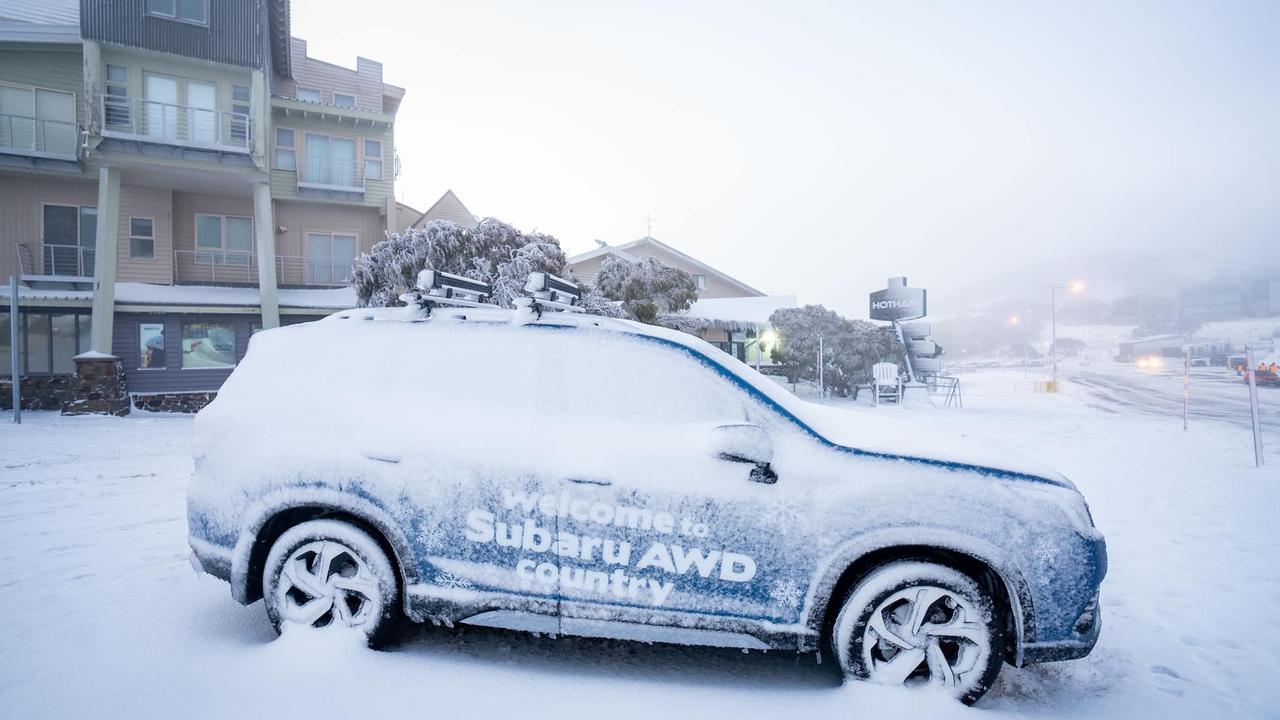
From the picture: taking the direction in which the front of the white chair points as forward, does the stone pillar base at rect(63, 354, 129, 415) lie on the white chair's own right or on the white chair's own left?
on the white chair's own right

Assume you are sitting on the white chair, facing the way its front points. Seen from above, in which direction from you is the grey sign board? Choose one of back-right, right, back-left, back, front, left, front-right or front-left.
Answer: back

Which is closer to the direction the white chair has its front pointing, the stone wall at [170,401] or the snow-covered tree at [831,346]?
the stone wall

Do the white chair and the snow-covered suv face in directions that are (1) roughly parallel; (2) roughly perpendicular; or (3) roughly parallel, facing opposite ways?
roughly perpendicular

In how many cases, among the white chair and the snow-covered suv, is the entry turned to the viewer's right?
1

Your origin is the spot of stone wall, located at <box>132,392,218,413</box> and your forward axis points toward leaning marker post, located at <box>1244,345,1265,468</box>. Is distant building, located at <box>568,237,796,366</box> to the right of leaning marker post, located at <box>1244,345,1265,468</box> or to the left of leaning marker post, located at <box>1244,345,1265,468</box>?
left

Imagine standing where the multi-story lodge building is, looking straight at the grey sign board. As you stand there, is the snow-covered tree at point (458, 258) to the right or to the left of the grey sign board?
right

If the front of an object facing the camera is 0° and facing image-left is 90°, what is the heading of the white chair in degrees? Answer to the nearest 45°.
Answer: approximately 0°

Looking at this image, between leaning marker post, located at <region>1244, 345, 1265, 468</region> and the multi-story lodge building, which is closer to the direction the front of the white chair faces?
the leaning marker post

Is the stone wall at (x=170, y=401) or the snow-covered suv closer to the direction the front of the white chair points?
the snow-covered suv

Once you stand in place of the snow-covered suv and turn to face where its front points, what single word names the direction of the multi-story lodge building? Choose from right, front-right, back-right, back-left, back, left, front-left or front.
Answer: back-left

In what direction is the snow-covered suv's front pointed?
to the viewer's right

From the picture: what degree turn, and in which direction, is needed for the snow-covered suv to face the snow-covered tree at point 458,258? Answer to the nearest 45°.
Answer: approximately 90° to its left
